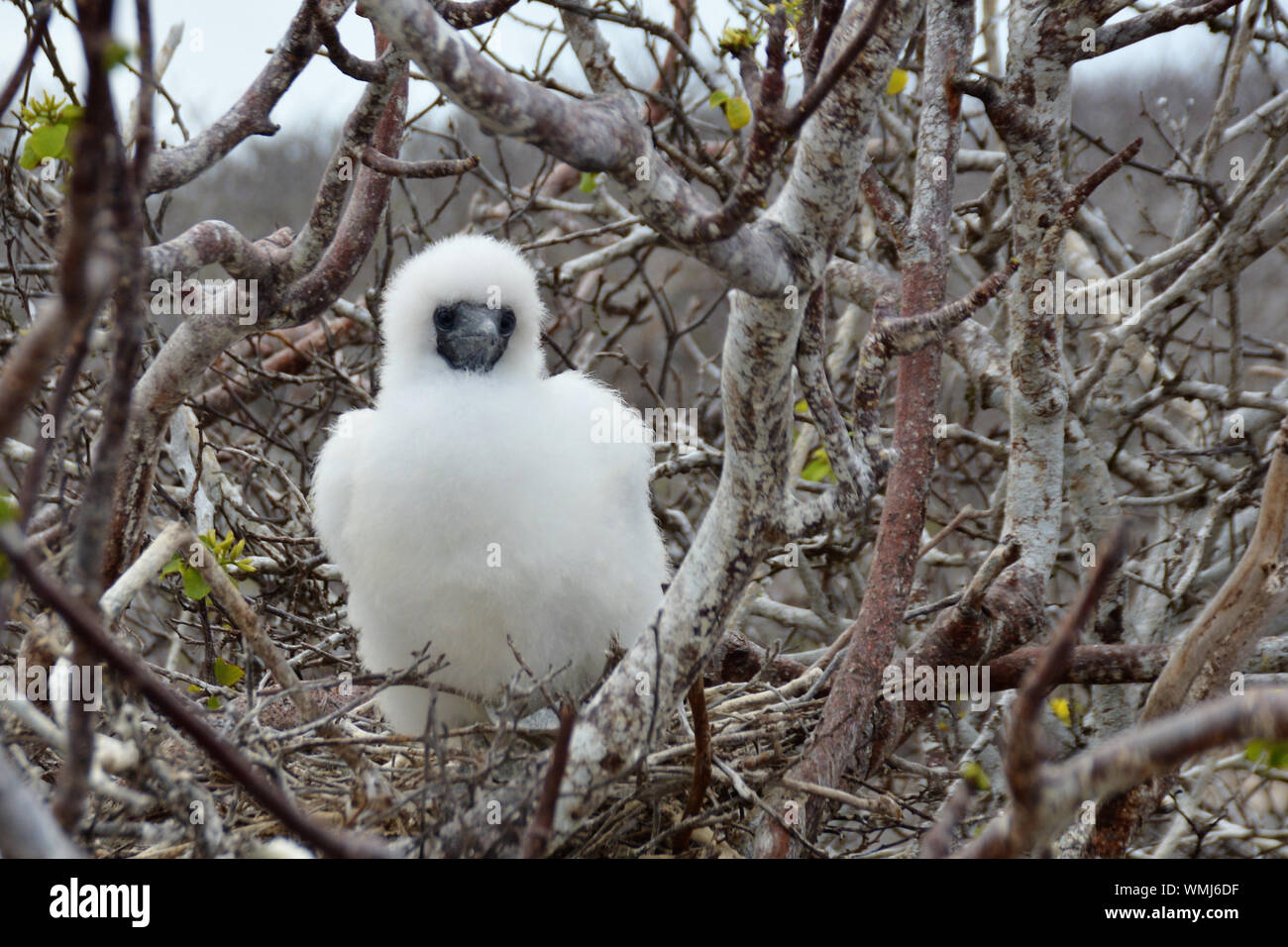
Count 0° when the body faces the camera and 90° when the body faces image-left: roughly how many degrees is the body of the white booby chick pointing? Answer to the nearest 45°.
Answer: approximately 0°
